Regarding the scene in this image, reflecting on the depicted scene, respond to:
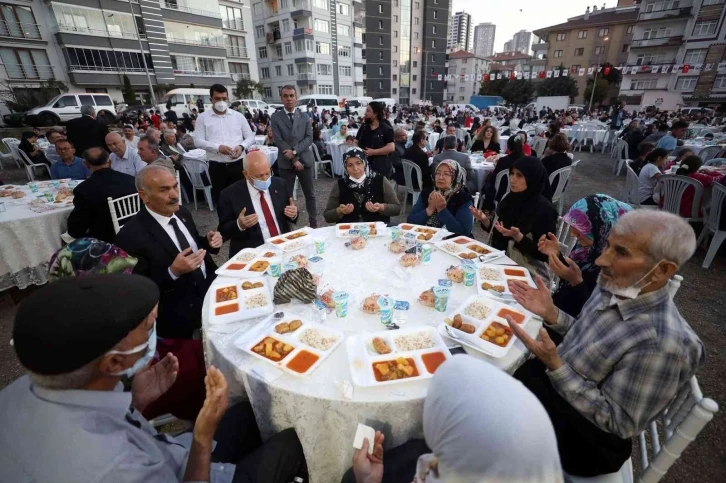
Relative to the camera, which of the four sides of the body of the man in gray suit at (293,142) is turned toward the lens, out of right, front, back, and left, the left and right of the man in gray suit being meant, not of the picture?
front

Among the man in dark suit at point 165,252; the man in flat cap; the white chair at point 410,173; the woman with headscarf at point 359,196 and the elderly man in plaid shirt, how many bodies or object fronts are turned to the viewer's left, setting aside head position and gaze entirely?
1

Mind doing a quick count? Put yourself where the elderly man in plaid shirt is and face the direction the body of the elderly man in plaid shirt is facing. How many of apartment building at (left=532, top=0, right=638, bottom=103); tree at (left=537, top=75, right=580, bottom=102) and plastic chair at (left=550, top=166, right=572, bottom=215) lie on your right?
3

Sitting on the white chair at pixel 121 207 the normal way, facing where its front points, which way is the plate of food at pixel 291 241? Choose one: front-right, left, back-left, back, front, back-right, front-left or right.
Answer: back

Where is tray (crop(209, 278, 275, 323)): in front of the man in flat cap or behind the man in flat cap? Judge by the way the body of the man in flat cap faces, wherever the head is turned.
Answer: in front

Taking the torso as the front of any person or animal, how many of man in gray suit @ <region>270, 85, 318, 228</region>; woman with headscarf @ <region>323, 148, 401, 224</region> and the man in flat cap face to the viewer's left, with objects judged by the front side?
0

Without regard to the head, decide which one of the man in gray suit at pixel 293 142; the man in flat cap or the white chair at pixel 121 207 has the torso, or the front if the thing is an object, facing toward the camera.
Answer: the man in gray suit

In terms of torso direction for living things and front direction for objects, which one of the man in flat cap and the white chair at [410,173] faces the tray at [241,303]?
the man in flat cap

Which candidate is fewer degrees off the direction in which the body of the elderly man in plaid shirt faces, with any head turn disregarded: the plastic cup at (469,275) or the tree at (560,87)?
the plastic cup

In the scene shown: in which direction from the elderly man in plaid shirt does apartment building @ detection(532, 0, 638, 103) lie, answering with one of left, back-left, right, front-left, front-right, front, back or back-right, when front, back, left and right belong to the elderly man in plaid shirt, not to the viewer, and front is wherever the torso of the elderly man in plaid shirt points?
right

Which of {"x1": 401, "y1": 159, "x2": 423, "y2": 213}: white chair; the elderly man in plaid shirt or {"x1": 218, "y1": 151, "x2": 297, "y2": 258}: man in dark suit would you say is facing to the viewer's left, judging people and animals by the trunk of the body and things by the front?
the elderly man in plaid shirt
